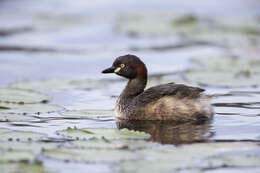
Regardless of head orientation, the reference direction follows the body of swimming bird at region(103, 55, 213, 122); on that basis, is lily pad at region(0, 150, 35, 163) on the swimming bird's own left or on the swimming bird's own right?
on the swimming bird's own left

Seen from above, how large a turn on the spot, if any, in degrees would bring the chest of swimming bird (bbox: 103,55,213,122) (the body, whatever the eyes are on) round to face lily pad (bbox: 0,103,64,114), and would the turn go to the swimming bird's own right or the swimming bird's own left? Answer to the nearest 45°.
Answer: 0° — it already faces it

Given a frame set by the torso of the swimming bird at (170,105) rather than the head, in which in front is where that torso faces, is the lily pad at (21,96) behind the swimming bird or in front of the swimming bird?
in front

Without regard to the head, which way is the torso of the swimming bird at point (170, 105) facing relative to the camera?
to the viewer's left

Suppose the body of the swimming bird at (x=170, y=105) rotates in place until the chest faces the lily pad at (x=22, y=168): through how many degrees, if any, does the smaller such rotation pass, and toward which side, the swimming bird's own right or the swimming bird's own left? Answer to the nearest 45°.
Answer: approximately 45° to the swimming bird's own left

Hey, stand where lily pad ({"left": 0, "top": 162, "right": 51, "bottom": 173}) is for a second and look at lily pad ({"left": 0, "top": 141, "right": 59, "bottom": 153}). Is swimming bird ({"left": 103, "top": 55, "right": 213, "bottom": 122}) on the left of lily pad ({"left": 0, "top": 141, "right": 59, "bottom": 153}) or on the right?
right

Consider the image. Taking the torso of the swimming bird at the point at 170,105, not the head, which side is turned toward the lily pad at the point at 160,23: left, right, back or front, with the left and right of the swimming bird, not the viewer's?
right
